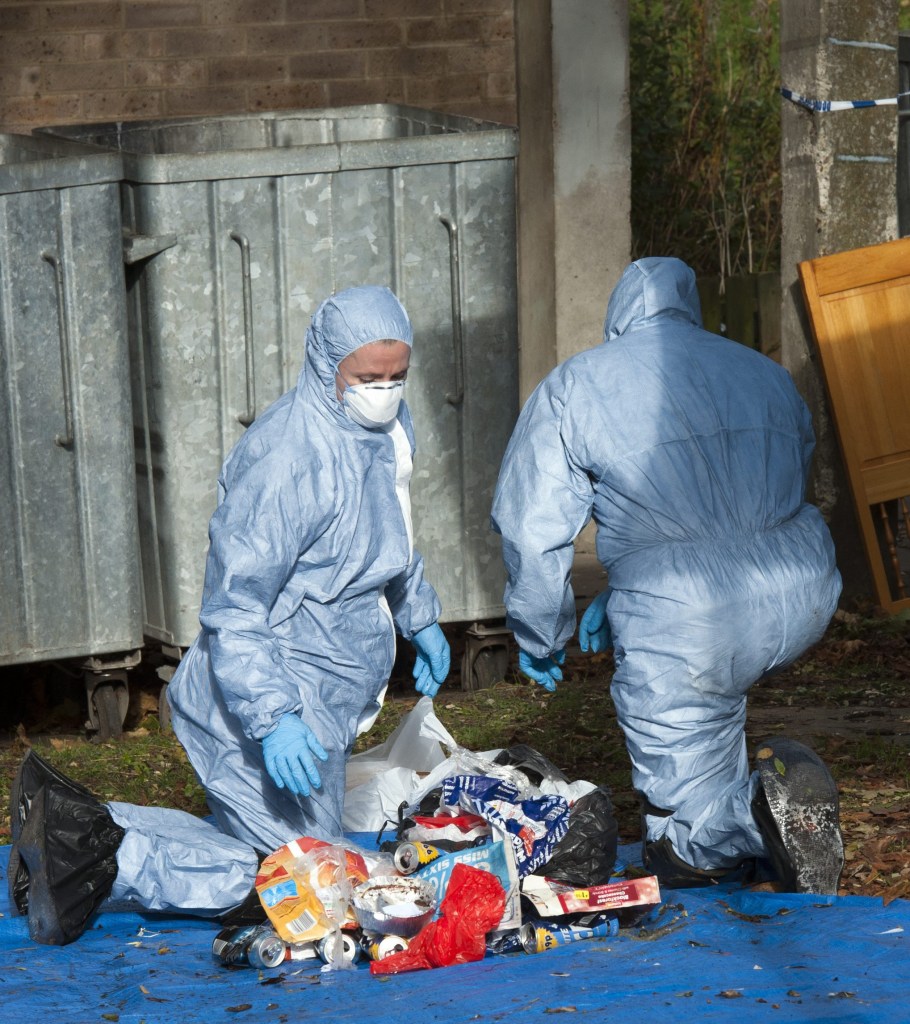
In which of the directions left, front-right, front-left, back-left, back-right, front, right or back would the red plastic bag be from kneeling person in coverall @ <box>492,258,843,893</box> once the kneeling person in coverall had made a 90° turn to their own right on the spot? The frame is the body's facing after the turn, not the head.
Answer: back

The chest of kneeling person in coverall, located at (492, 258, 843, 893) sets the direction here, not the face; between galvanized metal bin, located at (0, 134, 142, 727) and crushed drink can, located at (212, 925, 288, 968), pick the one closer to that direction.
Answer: the galvanized metal bin

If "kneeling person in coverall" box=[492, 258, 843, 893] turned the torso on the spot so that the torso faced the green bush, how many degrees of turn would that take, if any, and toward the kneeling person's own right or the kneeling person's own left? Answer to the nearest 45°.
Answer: approximately 45° to the kneeling person's own right

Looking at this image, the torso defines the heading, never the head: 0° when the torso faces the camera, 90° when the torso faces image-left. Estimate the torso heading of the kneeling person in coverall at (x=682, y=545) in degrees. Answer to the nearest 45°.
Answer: approximately 135°

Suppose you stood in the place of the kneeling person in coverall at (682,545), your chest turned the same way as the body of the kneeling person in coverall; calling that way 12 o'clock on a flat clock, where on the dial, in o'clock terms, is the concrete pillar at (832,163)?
The concrete pillar is roughly at 2 o'clock from the kneeling person in coverall.

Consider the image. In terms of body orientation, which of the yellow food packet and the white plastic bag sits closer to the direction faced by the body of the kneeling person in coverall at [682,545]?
the white plastic bag

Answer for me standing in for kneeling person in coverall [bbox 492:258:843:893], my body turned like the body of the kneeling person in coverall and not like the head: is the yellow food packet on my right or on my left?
on my left

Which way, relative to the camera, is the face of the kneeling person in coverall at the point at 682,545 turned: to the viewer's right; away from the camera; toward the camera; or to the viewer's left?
away from the camera

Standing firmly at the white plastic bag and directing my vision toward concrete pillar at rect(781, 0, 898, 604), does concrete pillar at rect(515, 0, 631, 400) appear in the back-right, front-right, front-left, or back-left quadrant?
front-left

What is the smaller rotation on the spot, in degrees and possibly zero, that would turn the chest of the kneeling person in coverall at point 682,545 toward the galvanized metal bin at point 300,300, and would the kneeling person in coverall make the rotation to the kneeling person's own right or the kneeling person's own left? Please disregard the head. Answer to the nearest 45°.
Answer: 0° — they already face it

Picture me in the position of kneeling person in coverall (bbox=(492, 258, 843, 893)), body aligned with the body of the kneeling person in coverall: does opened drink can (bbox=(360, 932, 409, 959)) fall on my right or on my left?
on my left

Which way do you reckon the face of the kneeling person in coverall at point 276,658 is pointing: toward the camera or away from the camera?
toward the camera
